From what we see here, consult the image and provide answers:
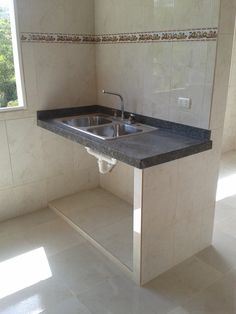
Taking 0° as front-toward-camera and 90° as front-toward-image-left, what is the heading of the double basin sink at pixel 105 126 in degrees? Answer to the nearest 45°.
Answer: approximately 45°

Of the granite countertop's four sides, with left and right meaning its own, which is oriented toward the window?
right

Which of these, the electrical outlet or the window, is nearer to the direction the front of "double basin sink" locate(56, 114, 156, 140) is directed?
the window

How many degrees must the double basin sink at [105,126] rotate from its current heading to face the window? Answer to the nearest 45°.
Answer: approximately 45° to its right

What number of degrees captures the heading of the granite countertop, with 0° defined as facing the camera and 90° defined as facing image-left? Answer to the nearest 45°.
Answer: approximately 45°
